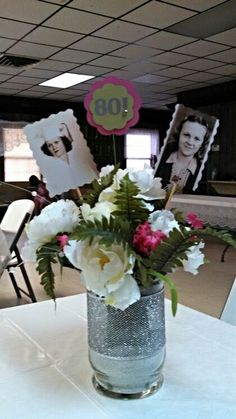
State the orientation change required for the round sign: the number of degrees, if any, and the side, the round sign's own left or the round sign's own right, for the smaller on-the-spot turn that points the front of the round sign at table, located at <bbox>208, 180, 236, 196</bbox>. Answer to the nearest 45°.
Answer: approximately 180°

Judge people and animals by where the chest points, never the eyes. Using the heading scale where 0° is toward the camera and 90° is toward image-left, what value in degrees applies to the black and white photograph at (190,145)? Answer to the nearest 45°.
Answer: approximately 0°

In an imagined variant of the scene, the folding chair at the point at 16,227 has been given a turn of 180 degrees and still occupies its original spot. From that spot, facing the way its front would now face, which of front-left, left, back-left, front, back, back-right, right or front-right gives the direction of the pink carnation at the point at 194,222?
back-right

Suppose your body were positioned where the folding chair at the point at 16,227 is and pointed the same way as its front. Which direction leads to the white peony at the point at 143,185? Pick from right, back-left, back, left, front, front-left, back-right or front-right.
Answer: front-left

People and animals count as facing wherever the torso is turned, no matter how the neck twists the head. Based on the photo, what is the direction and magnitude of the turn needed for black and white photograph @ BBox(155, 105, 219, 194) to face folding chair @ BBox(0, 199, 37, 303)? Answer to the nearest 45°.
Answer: approximately 135° to its right

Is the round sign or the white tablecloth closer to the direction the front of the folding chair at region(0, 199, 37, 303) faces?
the round sign
